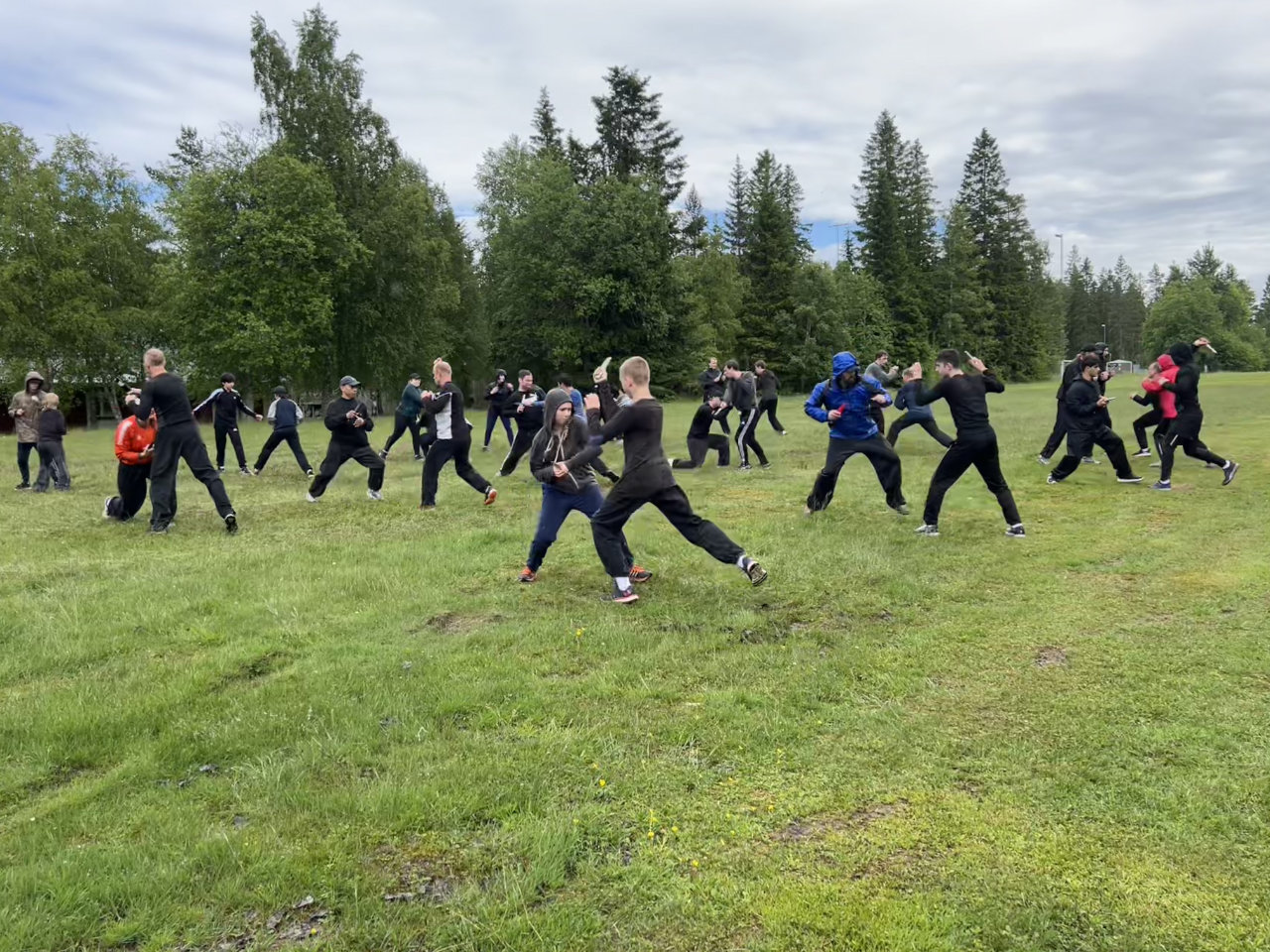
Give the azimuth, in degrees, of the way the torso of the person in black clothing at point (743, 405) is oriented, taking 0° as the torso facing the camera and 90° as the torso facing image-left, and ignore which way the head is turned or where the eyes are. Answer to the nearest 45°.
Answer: approximately 90°

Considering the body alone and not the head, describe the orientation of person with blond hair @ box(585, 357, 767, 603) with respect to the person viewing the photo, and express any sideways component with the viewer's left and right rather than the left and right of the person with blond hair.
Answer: facing away from the viewer and to the left of the viewer

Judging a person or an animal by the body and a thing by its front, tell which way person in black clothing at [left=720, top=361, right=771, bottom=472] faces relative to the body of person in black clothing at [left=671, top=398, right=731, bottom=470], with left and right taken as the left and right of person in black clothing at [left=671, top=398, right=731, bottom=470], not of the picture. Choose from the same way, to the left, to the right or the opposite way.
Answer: the opposite way

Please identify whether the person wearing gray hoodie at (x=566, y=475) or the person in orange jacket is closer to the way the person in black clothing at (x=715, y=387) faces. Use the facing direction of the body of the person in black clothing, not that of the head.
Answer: the person wearing gray hoodie

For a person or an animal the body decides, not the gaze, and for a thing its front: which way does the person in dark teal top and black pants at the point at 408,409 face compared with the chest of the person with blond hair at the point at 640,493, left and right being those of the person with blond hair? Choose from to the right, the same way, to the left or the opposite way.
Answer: the opposite way

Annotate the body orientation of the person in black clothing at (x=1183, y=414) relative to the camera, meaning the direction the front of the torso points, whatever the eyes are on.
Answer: to the viewer's left

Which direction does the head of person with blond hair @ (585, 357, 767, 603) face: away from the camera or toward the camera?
away from the camera

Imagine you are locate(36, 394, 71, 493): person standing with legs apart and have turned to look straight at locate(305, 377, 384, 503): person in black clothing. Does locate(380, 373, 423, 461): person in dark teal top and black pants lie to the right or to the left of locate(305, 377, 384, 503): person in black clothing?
left

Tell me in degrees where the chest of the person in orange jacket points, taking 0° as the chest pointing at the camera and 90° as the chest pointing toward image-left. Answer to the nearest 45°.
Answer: approximately 315°

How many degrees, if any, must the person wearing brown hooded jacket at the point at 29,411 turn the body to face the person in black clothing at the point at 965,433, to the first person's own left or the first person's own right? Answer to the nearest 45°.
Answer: approximately 45° to the first person's own left
